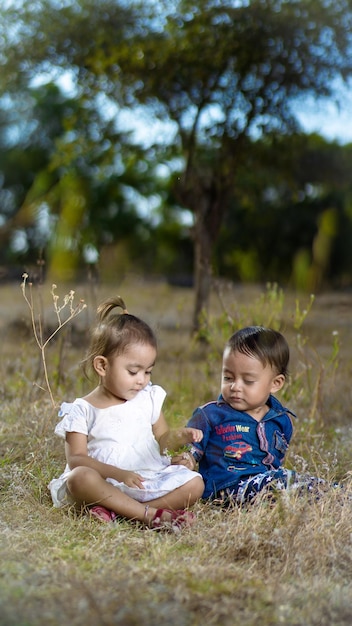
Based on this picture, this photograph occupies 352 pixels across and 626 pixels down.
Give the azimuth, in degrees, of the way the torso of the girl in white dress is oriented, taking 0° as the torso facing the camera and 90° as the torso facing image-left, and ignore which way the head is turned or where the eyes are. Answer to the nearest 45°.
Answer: approximately 315°

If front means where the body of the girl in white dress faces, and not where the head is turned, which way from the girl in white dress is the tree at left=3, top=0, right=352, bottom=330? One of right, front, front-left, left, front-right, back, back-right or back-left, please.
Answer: back-left

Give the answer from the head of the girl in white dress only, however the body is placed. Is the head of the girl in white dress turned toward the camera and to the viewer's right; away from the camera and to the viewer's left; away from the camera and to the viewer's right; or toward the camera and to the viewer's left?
toward the camera and to the viewer's right
